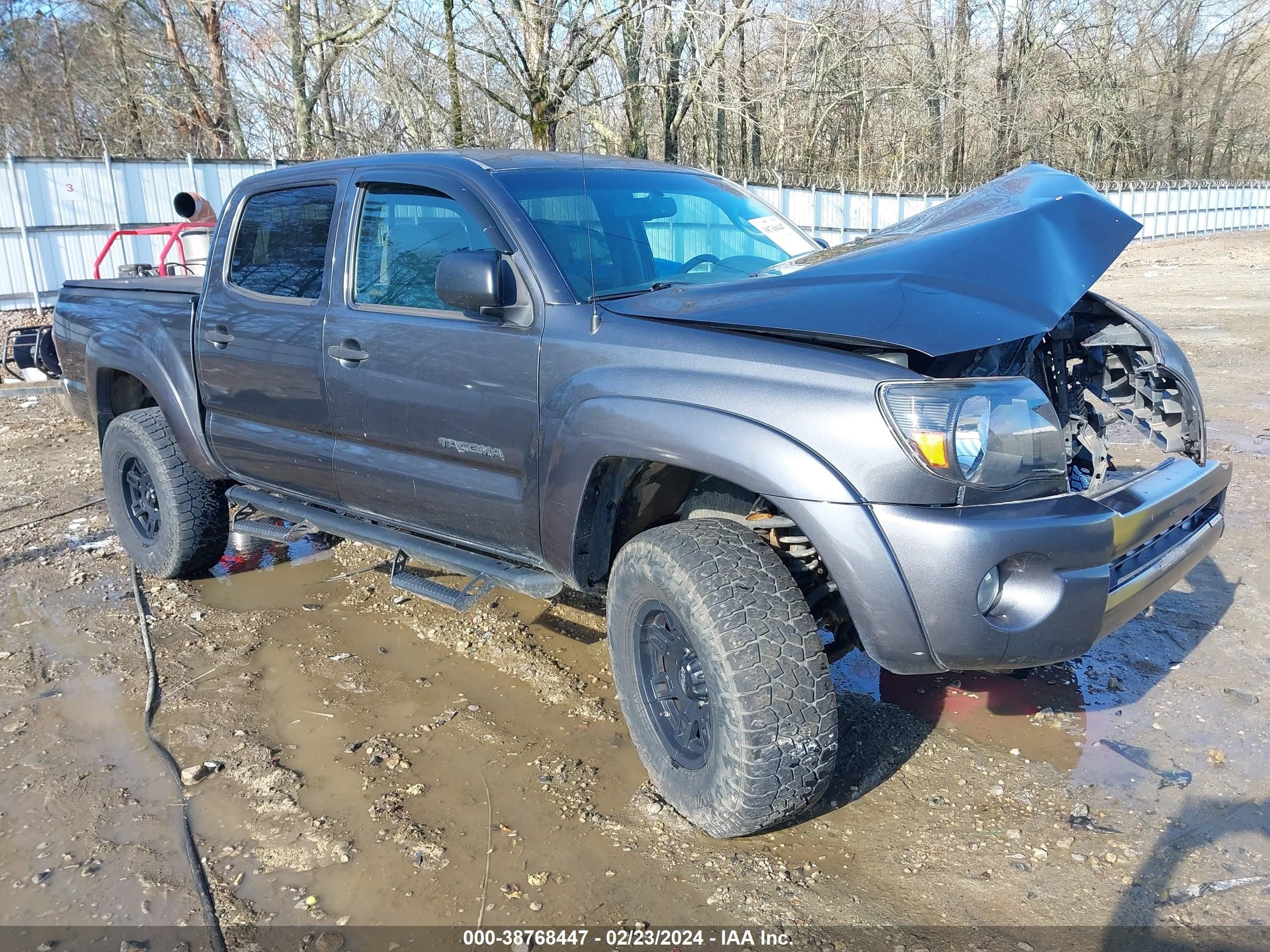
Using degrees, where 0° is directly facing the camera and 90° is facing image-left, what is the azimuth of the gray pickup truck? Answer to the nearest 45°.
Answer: approximately 315°

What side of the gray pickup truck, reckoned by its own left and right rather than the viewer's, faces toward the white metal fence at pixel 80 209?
back

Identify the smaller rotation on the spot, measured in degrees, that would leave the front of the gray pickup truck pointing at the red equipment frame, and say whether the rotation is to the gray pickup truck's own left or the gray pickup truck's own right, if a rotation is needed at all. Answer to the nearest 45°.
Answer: approximately 180°

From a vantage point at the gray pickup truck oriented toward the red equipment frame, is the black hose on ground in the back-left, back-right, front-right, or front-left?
front-left

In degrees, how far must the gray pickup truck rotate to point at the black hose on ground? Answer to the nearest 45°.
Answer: approximately 135° to its right
